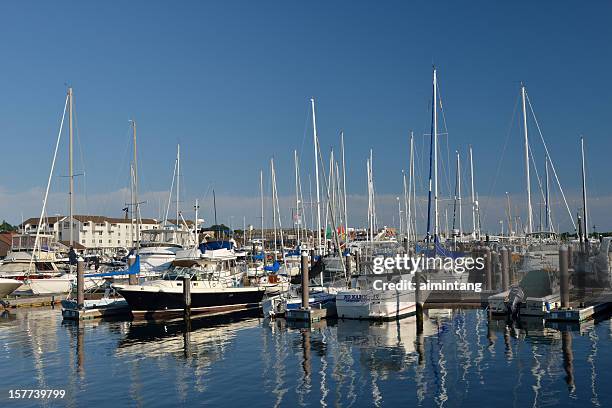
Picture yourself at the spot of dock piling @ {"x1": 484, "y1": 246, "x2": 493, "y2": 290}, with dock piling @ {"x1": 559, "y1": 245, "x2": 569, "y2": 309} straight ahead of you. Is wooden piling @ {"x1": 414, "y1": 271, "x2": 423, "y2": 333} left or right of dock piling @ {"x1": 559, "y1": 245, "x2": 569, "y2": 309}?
right

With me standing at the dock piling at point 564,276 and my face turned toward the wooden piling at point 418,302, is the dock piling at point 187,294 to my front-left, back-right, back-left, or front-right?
front-right

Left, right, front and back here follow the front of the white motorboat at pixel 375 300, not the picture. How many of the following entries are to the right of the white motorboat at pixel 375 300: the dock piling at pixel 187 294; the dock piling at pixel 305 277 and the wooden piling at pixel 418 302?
1

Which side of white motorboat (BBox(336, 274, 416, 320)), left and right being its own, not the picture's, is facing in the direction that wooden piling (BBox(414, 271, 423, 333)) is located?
right

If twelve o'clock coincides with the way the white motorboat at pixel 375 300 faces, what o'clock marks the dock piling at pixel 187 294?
The dock piling is roughly at 8 o'clock from the white motorboat.

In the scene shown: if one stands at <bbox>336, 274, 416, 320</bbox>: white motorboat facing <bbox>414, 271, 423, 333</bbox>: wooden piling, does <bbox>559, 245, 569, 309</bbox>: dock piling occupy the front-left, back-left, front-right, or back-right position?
front-left

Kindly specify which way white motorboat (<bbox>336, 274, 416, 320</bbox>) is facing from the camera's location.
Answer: facing away from the viewer and to the right of the viewer
